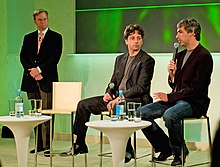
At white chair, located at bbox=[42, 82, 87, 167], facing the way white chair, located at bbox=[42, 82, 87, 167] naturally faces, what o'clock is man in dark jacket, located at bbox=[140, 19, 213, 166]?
The man in dark jacket is roughly at 9 o'clock from the white chair.

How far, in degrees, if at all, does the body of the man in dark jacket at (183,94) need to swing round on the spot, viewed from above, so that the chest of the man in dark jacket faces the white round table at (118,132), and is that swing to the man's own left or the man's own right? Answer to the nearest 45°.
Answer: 0° — they already face it

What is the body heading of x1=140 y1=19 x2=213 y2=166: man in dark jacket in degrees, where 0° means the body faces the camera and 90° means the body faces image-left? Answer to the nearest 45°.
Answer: approximately 45°

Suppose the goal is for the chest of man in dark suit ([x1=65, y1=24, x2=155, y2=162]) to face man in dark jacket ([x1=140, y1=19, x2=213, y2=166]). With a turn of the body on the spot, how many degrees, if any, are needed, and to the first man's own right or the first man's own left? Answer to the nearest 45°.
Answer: approximately 90° to the first man's own left

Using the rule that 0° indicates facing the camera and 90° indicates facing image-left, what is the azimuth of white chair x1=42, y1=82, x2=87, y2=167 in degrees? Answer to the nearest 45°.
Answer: approximately 45°

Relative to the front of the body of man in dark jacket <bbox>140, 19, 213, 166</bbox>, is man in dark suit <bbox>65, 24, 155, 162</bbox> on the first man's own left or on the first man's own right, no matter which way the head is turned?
on the first man's own right

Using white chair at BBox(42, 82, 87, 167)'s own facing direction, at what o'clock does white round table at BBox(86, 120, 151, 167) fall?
The white round table is roughly at 10 o'clock from the white chair.

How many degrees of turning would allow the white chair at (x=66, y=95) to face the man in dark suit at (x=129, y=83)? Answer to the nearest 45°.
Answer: approximately 90° to its left
